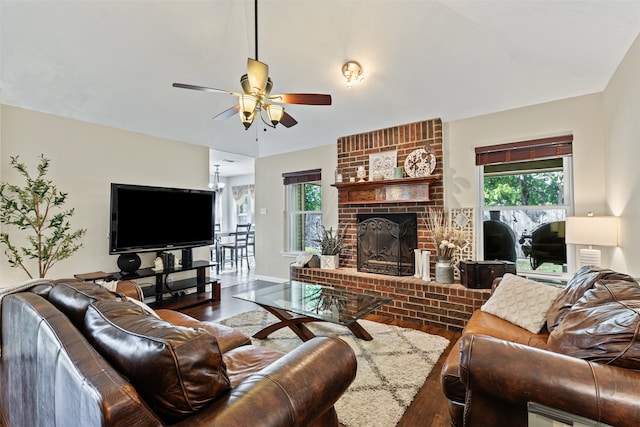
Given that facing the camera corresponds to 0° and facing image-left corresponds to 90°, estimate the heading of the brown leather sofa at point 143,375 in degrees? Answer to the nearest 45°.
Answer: approximately 225°

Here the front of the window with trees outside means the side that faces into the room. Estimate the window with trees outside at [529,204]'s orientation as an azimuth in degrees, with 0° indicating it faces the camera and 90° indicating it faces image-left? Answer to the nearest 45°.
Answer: approximately 45°

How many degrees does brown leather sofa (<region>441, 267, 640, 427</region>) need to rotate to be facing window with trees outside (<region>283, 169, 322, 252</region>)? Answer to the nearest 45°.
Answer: approximately 45° to its right

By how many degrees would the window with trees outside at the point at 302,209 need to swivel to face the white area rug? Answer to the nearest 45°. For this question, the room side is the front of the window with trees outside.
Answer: approximately 45° to its left

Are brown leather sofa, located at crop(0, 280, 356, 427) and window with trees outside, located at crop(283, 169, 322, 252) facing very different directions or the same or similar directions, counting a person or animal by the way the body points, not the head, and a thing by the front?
very different directions

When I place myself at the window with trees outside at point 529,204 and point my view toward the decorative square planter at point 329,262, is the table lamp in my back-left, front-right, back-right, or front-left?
back-left

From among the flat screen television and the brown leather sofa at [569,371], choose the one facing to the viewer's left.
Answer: the brown leather sofa

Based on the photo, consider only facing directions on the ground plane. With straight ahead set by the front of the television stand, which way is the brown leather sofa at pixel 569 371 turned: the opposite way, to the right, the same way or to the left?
the opposite way
